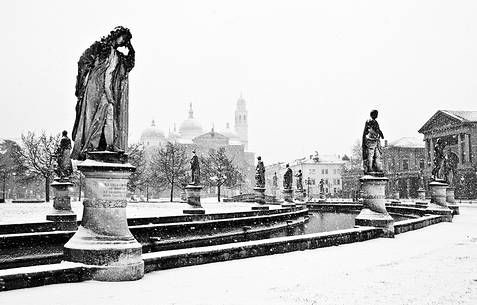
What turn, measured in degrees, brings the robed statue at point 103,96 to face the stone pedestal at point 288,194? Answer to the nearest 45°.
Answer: approximately 90° to its left

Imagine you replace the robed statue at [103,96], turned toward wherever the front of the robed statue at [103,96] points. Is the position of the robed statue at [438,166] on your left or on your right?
on your left

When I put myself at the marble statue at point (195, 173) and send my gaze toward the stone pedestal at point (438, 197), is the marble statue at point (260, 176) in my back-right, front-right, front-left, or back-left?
front-left

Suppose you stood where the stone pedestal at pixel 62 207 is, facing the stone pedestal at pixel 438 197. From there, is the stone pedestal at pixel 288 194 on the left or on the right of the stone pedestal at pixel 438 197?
left

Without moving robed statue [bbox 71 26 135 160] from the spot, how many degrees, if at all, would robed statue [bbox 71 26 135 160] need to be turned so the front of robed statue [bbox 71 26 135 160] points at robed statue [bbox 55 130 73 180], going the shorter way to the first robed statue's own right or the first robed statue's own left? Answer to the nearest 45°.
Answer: approximately 135° to the first robed statue's own left

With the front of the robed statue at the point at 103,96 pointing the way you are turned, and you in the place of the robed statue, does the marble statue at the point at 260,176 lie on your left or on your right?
on your left

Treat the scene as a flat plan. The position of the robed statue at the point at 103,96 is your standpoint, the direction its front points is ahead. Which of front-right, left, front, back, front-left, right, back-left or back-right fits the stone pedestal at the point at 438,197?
left

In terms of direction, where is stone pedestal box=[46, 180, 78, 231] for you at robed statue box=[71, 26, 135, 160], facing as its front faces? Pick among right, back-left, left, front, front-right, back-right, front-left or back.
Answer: back-left

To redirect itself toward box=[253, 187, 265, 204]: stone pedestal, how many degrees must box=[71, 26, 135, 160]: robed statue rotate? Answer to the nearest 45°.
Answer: approximately 90° to its left

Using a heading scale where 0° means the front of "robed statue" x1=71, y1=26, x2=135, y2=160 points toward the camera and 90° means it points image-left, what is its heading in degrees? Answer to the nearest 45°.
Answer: approximately 315°

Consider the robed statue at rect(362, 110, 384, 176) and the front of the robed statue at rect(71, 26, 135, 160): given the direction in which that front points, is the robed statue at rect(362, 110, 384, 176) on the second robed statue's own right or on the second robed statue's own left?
on the second robed statue's own left
